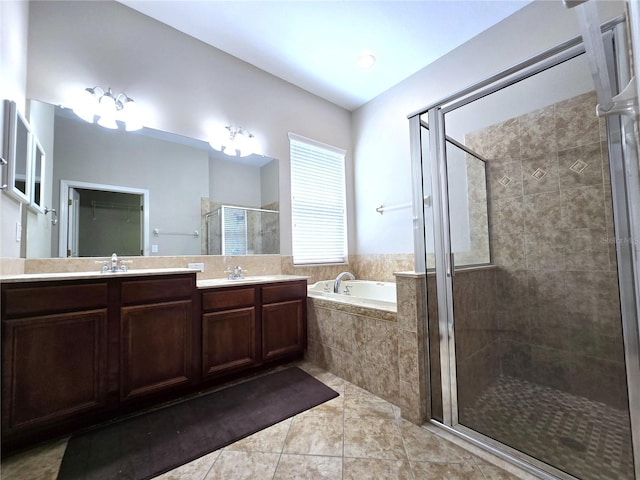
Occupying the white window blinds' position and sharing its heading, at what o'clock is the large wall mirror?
The large wall mirror is roughly at 3 o'clock from the white window blinds.

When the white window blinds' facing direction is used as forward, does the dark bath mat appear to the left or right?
on its right

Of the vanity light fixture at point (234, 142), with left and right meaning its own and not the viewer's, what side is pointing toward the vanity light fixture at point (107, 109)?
right

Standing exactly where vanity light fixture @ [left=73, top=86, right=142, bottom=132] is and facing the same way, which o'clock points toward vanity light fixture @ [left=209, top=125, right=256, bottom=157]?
vanity light fixture @ [left=209, top=125, right=256, bottom=157] is roughly at 9 o'clock from vanity light fixture @ [left=73, top=86, right=142, bottom=132].

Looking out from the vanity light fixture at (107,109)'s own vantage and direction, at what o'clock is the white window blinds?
The white window blinds is roughly at 9 o'clock from the vanity light fixture.

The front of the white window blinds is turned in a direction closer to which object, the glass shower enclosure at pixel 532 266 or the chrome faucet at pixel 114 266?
the glass shower enclosure

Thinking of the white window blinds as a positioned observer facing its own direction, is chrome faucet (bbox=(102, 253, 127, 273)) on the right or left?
on its right
